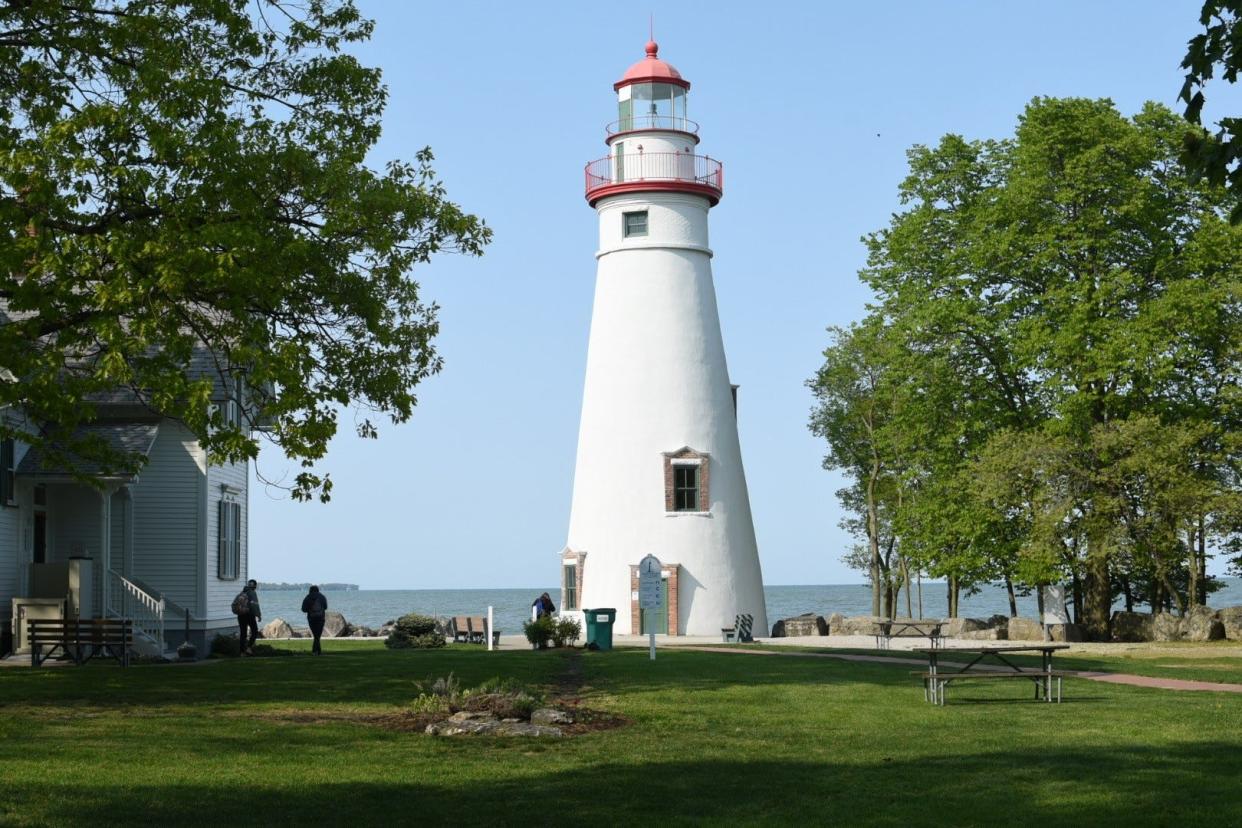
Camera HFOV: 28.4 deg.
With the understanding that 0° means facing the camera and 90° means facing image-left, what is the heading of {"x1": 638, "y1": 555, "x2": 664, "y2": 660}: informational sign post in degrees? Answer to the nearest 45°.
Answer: approximately 0°

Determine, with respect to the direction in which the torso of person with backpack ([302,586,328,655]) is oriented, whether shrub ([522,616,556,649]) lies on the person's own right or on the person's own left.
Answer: on the person's own right

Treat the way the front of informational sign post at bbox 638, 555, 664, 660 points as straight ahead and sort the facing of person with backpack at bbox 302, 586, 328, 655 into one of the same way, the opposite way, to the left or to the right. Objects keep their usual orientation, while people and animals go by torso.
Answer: the opposite way

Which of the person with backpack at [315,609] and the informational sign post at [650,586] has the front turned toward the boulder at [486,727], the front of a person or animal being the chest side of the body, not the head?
the informational sign post

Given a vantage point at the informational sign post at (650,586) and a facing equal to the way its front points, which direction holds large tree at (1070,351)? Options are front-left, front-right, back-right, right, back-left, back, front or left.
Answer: back-left

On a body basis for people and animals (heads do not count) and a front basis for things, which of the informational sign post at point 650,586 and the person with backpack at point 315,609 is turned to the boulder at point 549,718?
the informational sign post

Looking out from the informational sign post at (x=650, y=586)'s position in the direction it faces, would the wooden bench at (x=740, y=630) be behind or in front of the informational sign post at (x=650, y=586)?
behind

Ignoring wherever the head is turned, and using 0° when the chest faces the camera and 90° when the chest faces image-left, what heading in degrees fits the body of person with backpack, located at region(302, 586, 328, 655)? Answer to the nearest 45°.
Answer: approximately 180°

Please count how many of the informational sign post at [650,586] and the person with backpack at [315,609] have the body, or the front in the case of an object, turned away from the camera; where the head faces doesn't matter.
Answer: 1

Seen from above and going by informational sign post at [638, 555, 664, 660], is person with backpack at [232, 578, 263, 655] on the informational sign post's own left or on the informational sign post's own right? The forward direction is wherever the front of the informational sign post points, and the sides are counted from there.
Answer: on the informational sign post's own right

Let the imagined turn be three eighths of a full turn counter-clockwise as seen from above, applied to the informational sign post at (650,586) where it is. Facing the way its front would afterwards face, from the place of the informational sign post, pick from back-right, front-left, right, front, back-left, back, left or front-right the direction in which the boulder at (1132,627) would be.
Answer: front
